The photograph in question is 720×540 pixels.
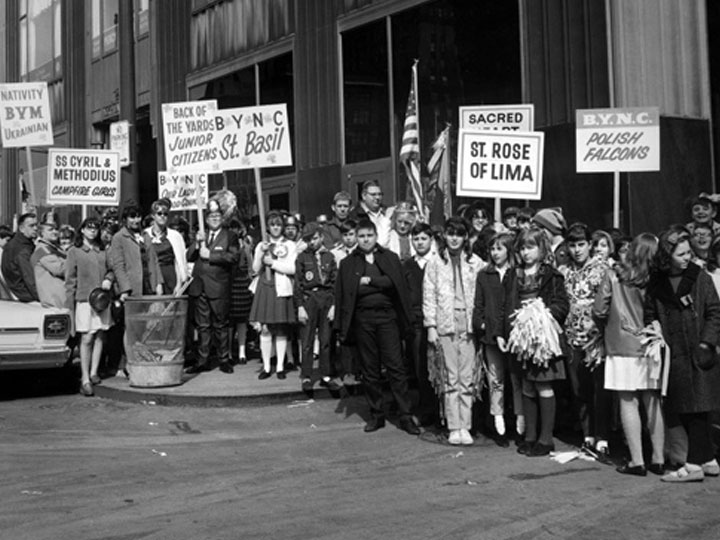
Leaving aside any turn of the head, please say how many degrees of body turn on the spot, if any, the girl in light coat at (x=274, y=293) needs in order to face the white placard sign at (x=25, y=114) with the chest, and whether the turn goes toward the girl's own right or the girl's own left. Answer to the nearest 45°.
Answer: approximately 135° to the girl's own right

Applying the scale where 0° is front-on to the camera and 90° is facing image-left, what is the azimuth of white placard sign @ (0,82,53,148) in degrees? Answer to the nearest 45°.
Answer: approximately 0°

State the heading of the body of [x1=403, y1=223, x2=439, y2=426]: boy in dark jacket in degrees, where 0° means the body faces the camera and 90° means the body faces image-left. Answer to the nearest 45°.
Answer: approximately 0°

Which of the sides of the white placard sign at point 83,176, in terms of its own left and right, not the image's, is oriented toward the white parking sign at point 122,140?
back

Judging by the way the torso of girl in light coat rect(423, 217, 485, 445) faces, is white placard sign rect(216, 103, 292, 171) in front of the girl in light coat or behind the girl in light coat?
behind

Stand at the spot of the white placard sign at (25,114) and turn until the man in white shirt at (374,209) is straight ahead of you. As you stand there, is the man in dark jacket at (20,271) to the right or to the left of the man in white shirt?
right
